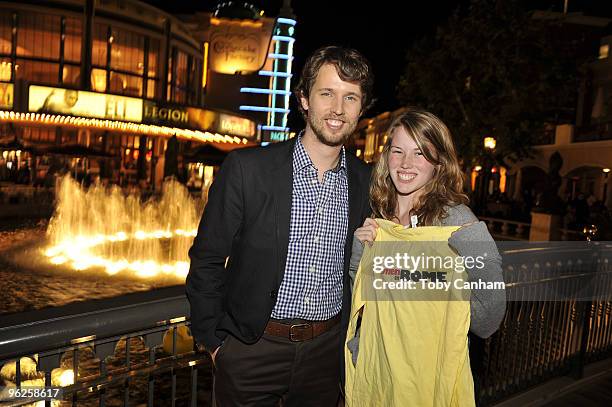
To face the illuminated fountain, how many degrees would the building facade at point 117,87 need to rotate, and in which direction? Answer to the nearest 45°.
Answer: approximately 45° to its right

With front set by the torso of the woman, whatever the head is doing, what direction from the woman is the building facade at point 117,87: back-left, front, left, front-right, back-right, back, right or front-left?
right

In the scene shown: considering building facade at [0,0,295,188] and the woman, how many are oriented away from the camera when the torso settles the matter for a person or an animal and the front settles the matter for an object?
0

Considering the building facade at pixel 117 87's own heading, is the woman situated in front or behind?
in front

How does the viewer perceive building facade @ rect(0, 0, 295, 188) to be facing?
facing the viewer and to the right of the viewer

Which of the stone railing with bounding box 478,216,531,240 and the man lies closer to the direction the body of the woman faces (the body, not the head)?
the man

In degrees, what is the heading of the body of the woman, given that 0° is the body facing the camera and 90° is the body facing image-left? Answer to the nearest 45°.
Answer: approximately 45°
